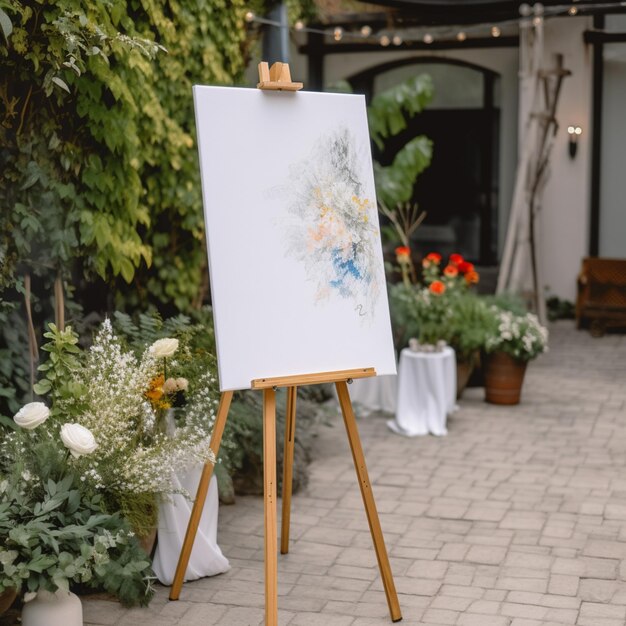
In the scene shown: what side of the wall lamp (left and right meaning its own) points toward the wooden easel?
front

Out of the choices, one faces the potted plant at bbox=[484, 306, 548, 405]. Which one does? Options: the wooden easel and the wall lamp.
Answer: the wall lamp

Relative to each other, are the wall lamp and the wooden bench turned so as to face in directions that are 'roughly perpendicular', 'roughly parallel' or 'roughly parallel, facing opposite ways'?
roughly parallel

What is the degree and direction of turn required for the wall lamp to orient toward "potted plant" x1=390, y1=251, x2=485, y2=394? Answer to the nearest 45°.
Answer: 0° — it already faces it

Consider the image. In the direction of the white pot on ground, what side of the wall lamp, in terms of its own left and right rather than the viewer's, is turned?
front

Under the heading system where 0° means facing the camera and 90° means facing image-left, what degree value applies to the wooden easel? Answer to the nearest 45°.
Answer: approximately 315°

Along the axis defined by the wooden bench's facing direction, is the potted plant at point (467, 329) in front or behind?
in front

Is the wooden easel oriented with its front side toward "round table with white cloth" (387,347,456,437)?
no

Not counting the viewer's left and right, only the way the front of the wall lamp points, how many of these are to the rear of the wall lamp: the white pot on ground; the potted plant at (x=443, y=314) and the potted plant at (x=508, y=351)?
0

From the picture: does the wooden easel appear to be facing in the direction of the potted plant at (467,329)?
no

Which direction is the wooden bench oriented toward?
toward the camera

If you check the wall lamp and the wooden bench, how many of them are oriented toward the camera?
2

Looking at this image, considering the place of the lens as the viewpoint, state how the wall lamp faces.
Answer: facing the viewer

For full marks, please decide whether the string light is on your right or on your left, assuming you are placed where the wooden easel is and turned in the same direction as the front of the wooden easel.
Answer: on your left
